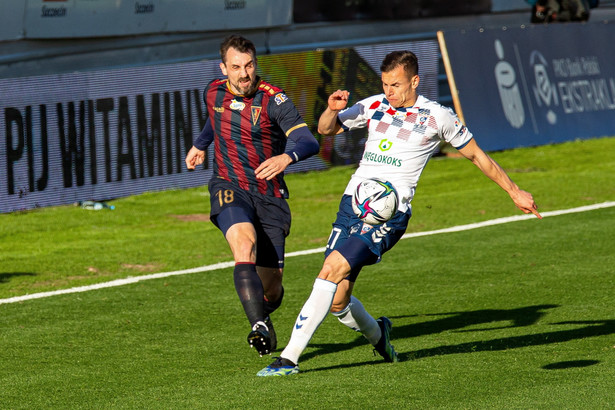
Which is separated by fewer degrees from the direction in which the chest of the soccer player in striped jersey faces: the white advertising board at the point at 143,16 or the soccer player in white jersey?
the soccer player in white jersey

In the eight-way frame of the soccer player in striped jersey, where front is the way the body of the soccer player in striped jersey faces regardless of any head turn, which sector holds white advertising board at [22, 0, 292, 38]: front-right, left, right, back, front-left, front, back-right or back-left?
back

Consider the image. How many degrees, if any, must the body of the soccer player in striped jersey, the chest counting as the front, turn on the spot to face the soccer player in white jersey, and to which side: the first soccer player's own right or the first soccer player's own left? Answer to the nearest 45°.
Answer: approximately 45° to the first soccer player's own left

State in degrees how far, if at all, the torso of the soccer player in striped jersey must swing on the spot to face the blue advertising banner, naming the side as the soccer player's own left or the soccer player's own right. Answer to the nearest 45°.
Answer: approximately 135° to the soccer player's own left

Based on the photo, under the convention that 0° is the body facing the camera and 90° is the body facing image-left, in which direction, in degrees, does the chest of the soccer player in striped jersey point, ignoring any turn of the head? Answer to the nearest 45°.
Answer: approximately 0°

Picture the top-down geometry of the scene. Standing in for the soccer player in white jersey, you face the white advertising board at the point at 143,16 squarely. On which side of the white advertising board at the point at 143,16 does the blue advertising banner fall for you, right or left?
right

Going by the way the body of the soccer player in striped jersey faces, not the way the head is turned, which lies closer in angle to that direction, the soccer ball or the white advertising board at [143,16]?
the soccer ball

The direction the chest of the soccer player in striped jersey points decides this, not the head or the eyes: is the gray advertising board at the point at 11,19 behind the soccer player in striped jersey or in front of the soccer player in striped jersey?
behind

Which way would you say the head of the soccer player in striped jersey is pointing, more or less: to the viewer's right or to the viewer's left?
to the viewer's right
